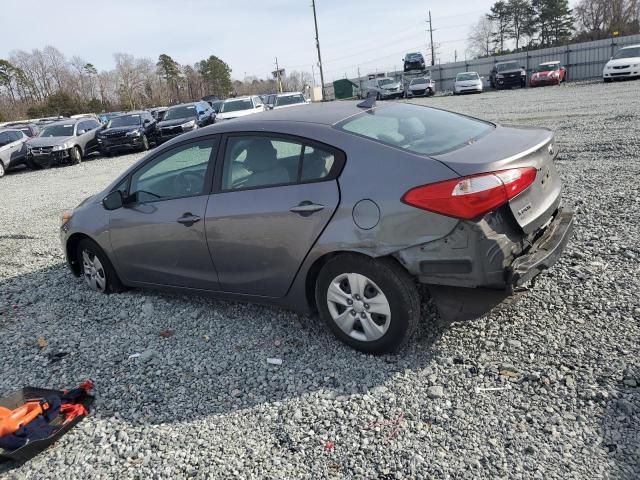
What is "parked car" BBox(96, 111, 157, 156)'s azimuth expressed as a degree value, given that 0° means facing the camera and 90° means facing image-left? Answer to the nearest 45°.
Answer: approximately 45°

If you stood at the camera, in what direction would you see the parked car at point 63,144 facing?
facing the viewer and to the left of the viewer

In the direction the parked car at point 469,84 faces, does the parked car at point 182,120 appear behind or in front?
in front

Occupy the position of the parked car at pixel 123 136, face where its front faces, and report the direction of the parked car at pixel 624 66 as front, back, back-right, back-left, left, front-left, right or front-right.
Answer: back-left

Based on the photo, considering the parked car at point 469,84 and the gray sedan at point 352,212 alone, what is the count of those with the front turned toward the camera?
1

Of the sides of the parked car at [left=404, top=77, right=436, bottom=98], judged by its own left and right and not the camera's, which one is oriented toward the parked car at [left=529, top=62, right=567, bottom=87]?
left

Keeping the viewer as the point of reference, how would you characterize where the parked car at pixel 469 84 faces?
facing the viewer

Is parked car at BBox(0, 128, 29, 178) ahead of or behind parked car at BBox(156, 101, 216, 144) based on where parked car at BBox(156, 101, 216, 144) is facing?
ahead

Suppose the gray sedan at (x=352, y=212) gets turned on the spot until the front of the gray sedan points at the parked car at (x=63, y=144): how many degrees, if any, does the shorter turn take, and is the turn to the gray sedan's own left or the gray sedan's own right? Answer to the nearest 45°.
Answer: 0° — it already faces it

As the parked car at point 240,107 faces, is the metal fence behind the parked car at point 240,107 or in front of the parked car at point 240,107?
behind

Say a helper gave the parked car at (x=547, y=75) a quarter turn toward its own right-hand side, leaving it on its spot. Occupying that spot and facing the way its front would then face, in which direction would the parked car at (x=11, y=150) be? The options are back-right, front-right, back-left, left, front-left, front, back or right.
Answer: left

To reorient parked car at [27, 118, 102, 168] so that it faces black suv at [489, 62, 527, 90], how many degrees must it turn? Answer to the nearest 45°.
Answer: approximately 135° to its left

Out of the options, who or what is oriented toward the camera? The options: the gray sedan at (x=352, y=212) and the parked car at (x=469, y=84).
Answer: the parked car

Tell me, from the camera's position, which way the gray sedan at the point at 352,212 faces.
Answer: facing away from the viewer and to the left of the viewer

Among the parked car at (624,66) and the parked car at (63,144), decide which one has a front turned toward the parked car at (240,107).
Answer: the parked car at (624,66)
